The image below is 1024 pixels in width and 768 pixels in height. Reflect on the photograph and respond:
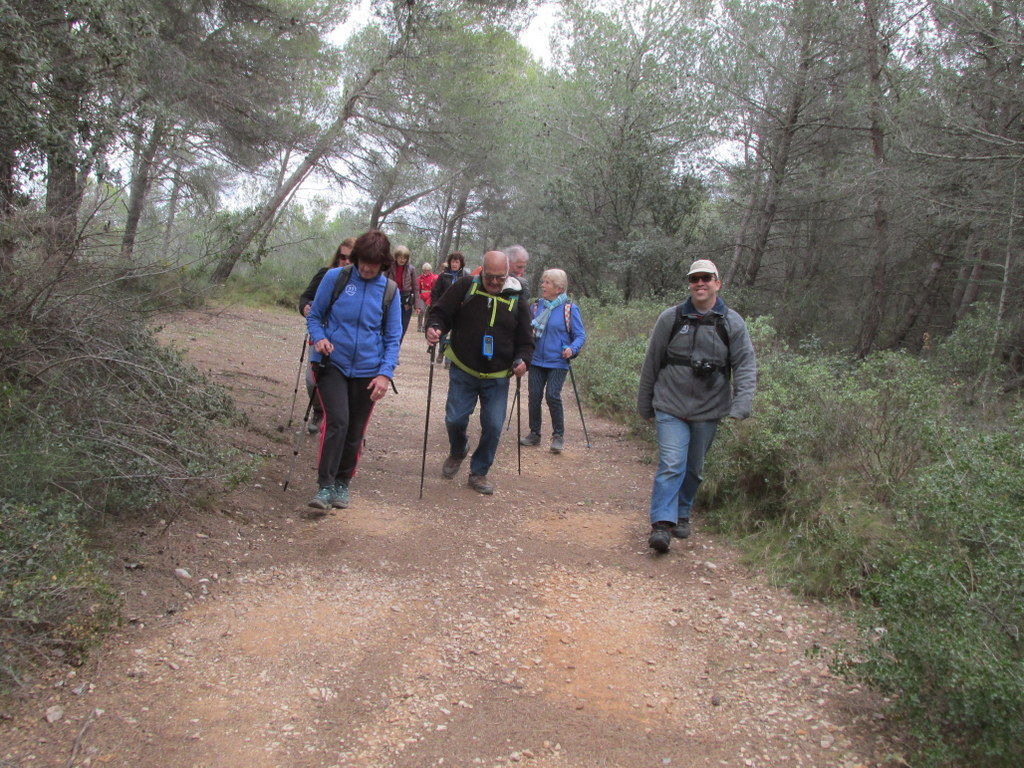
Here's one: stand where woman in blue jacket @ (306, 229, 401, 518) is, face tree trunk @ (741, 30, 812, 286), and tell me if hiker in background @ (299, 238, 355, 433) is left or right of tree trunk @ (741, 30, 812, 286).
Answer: left

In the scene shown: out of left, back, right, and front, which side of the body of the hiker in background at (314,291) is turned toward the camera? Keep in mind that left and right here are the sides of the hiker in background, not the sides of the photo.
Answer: front

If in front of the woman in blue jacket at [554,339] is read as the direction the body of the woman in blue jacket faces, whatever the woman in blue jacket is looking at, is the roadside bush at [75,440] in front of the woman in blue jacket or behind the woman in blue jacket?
in front

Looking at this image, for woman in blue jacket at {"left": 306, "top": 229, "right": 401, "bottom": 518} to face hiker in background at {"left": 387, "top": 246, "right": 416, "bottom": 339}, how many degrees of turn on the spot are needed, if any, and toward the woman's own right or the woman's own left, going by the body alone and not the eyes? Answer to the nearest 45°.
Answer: approximately 180°

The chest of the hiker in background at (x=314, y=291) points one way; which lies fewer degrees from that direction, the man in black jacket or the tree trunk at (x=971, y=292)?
the man in black jacket

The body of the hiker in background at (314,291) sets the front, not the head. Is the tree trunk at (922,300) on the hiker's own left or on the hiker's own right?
on the hiker's own left

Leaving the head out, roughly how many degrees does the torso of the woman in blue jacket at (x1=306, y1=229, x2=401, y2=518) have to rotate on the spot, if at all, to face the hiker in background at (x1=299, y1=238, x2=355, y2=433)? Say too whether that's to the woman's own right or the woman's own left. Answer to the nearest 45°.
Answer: approximately 180°

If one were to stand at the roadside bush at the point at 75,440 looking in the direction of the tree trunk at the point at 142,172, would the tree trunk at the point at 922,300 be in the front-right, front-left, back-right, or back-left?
front-right

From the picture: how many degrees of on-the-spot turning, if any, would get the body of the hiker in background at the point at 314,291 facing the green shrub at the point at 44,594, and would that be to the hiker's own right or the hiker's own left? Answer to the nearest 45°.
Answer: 0° — they already face it

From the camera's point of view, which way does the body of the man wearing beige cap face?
toward the camera

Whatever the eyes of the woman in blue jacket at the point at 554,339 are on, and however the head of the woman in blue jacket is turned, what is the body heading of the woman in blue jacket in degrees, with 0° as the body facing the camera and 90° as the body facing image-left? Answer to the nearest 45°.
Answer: approximately 45°

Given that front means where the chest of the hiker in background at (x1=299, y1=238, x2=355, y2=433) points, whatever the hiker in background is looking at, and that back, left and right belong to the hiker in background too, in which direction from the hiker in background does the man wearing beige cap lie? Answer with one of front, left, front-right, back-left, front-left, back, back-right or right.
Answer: front-left
